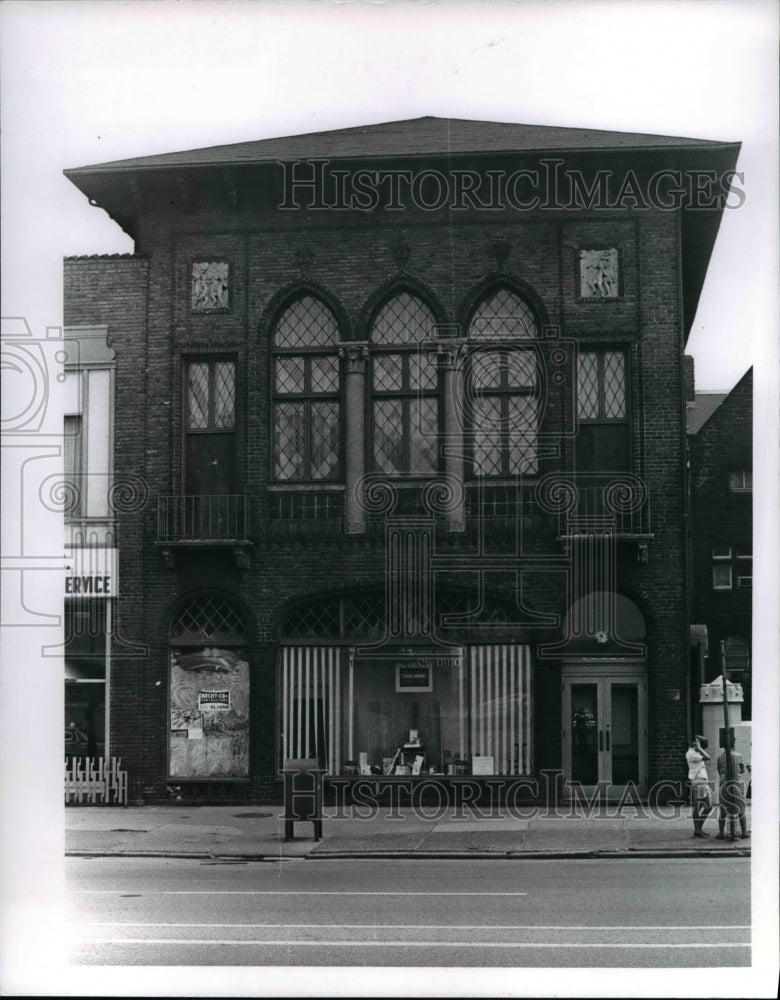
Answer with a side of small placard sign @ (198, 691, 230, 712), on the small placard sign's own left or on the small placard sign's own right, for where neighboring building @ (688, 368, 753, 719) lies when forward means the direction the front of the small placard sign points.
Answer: on the small placard sign's own left

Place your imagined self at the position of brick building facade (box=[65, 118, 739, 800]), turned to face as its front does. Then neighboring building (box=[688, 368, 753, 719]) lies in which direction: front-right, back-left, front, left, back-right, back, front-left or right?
left

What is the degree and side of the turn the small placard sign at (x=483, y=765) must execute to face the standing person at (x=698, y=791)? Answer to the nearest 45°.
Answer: approximately 90° to its left

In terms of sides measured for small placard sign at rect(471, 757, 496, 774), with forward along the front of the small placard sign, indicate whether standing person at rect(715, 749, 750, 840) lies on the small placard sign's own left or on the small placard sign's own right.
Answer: on the small placard sign's own left

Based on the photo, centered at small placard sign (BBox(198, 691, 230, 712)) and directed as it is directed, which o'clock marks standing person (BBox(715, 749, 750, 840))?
The standing person is roughly at 9 o'clock from the small placard sign.
